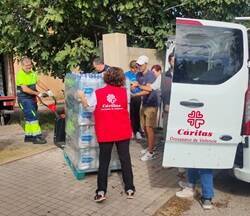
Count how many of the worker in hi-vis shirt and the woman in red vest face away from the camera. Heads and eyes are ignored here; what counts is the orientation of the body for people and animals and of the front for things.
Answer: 1

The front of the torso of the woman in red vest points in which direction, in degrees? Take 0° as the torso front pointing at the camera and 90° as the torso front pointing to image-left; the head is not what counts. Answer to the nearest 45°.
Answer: approximately 180°

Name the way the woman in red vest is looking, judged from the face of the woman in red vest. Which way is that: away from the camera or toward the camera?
away from the camera

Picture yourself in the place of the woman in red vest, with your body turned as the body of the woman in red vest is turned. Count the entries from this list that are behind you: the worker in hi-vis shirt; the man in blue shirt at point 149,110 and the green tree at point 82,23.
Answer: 0

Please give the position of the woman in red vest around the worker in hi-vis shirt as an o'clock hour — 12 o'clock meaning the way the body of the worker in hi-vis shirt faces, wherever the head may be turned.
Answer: The woman in red vest is roughly at 1 o'clock from the worker in hi-vis shirt.

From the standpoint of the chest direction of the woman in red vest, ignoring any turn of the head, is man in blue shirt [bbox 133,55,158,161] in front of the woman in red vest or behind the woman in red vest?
in front

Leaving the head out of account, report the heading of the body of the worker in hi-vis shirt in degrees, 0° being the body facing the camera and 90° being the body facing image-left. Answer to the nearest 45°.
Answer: approximately 315°

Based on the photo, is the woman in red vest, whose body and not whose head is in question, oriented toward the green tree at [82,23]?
yes

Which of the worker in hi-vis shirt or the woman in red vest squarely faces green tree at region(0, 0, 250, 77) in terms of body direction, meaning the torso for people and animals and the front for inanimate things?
the woman in red vest

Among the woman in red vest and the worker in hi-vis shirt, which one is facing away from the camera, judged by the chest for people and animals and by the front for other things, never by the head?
the woman in red vest

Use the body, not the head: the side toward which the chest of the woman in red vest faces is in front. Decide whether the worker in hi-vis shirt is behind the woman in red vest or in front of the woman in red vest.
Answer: in front

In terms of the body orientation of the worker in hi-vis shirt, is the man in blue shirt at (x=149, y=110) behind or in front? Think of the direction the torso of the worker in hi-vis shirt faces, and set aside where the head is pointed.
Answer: in front
